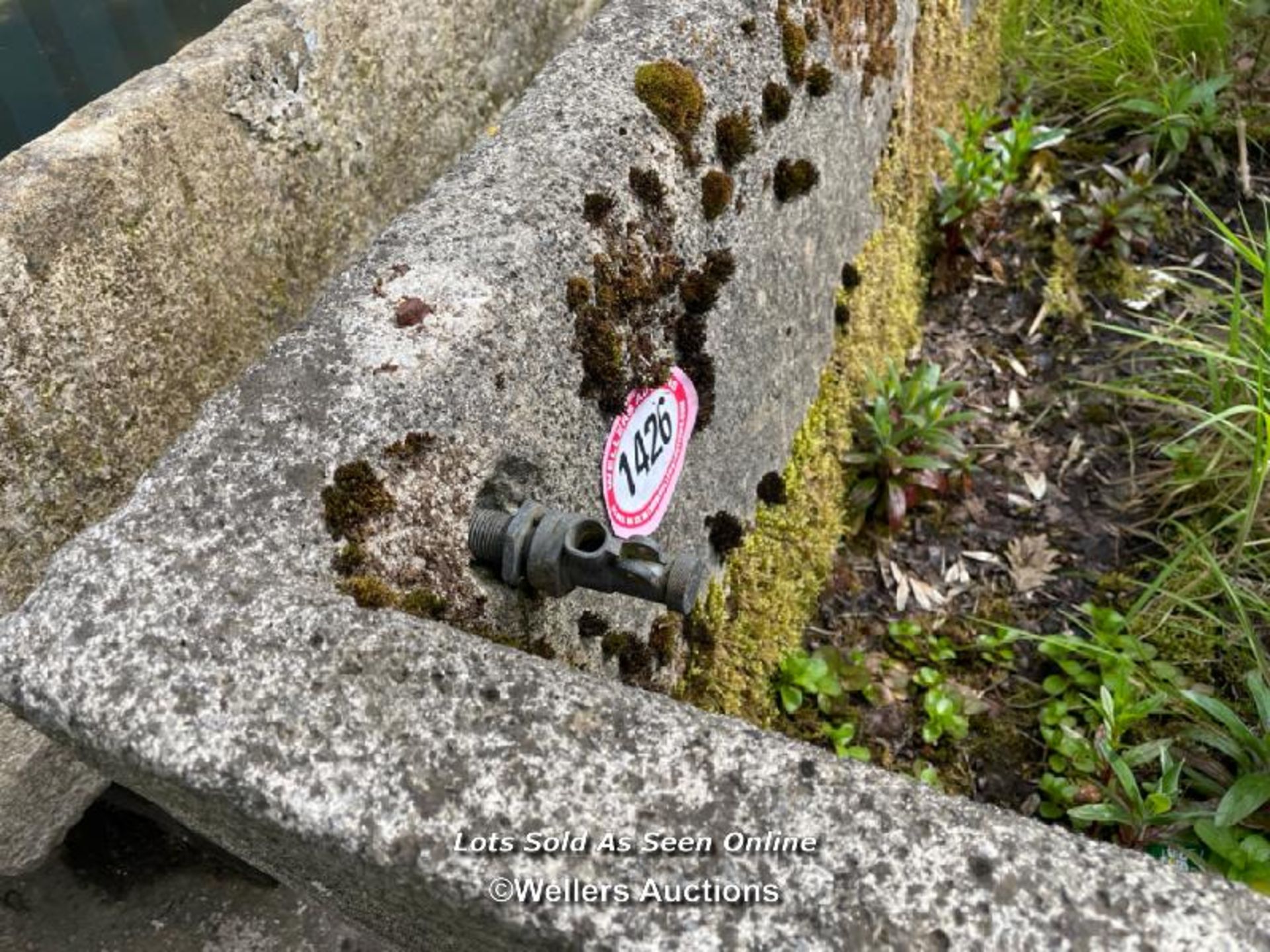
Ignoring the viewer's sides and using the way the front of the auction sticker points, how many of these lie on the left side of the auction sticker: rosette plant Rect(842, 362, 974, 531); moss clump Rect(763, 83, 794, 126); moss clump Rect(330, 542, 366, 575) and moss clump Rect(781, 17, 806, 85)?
3
